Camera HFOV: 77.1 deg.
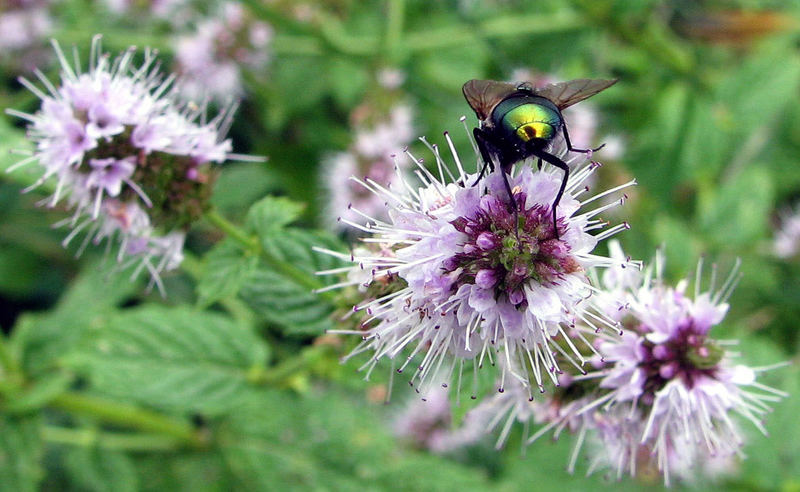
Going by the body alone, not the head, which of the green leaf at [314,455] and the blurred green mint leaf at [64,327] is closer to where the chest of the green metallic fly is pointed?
the green leaf at [314,455]

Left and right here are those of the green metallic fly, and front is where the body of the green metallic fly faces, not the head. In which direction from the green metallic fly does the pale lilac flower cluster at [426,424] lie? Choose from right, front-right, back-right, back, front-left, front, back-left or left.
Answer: front

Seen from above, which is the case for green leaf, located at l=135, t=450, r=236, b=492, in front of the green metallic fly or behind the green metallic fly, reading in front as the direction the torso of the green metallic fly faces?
in front
